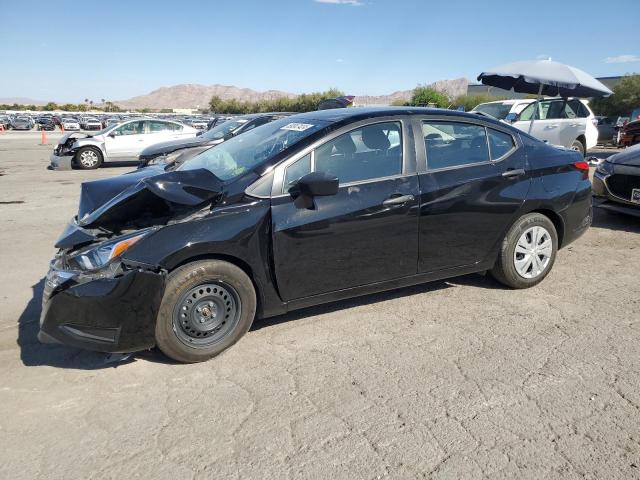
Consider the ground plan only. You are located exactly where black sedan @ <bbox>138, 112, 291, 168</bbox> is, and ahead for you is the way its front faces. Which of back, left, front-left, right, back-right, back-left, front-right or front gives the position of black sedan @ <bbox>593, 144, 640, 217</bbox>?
left

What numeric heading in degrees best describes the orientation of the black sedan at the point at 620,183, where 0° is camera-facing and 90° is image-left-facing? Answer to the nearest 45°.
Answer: approximately 45°

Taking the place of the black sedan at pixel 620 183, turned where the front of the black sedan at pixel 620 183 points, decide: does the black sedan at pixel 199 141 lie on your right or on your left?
on your right

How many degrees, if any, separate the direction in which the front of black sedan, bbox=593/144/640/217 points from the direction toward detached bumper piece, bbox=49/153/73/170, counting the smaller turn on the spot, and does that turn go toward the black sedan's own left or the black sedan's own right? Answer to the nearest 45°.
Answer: approximately 45° to the black sedan's own right

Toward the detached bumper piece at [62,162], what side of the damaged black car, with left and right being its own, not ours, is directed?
right

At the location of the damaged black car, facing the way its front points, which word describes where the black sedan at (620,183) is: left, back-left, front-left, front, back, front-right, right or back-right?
back

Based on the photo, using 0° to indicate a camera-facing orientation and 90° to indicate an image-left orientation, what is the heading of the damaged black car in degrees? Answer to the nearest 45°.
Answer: approximately 45°

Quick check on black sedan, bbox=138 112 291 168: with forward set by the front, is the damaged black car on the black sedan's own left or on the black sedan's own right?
on the black sedan's own left

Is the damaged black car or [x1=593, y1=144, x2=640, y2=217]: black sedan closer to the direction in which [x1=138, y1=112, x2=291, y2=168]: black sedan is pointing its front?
the damaged black car
